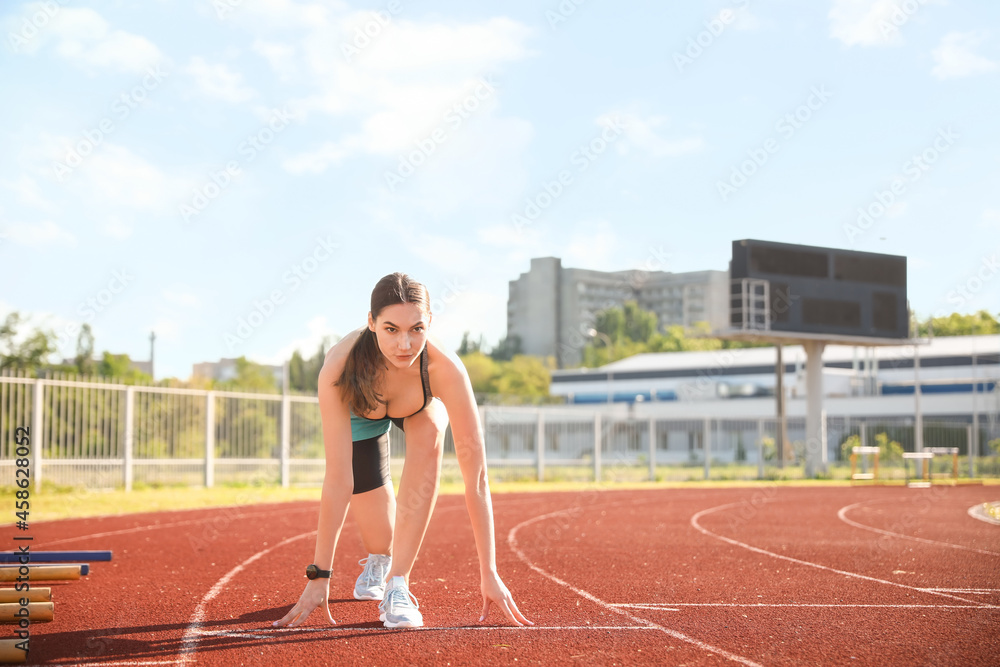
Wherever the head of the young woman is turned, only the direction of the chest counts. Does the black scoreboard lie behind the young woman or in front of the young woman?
behind

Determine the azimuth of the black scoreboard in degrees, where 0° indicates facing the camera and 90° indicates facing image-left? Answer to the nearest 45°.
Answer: approximately 315°

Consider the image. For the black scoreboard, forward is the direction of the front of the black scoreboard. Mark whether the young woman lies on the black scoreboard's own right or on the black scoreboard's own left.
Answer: on the black scoreboard's own right

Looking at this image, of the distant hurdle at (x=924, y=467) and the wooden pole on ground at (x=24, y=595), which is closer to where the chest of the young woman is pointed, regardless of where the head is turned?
the wooden pole on ground

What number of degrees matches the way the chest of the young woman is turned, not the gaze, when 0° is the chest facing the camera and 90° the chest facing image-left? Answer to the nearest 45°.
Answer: approximately 0°

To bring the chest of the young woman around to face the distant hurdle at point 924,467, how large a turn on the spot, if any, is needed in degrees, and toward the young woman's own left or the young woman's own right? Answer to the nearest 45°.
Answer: approximately 135° to the young woman's own left

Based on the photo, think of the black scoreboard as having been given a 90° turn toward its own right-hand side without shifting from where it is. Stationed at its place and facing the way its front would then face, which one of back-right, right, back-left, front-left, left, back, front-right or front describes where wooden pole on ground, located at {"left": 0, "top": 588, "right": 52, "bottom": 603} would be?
front-left

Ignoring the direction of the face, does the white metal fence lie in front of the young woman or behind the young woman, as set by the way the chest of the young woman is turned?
behind

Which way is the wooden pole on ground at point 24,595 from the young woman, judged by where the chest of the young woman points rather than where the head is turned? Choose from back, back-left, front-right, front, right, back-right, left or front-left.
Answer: right
